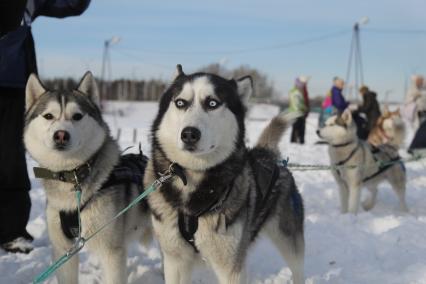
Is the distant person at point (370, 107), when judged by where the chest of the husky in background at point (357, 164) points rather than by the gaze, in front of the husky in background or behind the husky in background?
behind

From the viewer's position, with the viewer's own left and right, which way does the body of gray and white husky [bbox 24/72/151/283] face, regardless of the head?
facing the viewer and to the left of the viewer

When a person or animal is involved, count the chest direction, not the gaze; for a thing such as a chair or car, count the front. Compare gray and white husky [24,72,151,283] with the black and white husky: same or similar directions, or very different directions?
same or similar directions

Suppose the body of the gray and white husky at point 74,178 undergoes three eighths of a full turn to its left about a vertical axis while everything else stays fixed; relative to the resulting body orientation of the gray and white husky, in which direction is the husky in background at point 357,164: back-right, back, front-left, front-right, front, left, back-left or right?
front-left

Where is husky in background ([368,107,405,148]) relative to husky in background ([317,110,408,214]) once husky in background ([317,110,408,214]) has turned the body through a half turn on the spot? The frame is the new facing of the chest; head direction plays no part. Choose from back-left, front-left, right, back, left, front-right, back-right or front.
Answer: front-left

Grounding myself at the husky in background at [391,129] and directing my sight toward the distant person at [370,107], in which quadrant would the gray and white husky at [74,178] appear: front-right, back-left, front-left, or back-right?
back-left

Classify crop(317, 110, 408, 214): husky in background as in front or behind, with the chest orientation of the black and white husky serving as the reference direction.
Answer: behind

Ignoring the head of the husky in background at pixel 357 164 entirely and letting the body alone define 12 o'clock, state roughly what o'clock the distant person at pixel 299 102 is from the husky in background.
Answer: The distant person is roughly at 4 o'clock from the husky in background.

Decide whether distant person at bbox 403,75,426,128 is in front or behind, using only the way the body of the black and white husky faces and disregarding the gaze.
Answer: behind

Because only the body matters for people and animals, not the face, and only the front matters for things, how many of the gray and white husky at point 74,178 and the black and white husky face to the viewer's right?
0

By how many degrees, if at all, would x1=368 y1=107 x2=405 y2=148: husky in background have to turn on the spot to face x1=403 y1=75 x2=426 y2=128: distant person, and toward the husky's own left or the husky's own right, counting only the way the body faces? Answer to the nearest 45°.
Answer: approximately 135° to the husky's own left
